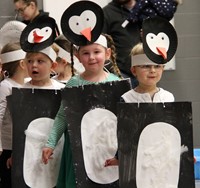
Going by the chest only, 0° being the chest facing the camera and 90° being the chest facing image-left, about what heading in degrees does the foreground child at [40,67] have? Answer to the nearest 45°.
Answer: approximately 45°

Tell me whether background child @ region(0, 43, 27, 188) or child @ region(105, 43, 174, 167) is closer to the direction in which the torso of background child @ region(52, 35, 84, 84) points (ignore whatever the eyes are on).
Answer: the background child
